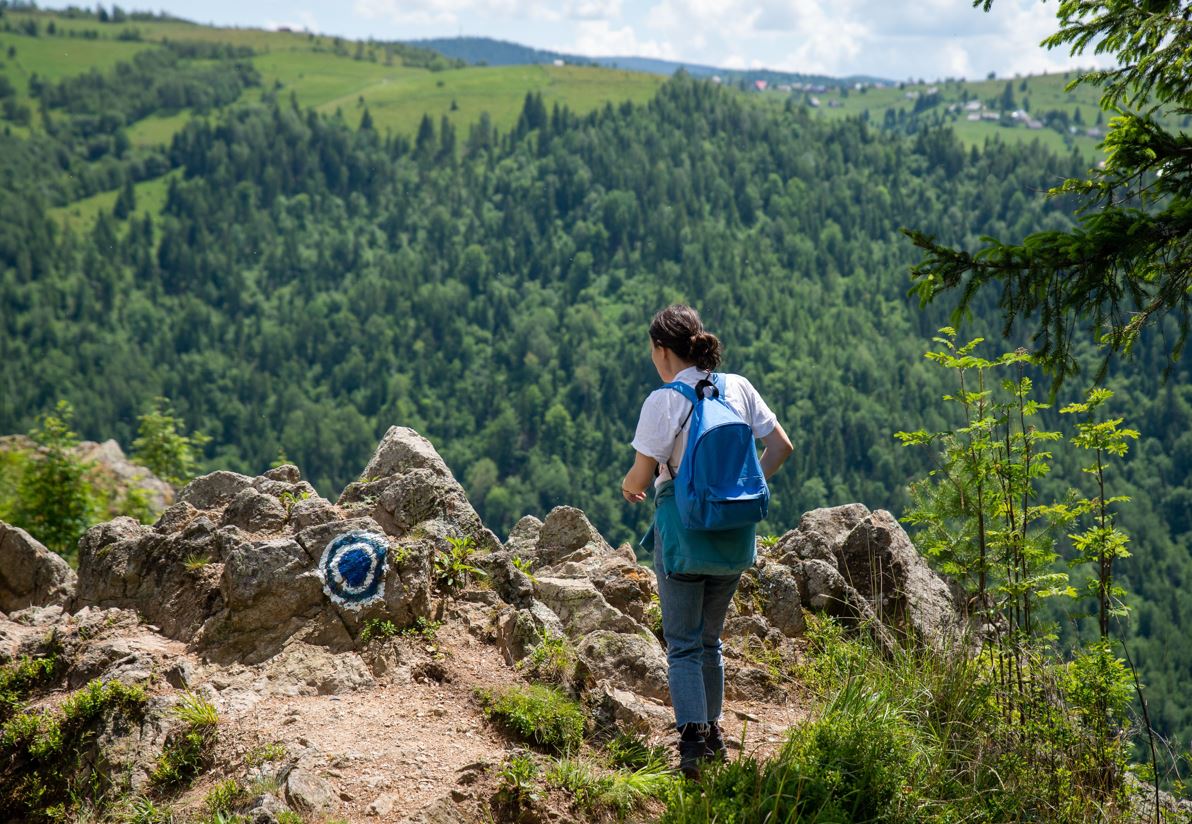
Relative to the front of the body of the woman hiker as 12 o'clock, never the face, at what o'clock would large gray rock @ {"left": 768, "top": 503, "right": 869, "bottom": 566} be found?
The large gray rock is roughly at 2 o'clock from the woman hiker.

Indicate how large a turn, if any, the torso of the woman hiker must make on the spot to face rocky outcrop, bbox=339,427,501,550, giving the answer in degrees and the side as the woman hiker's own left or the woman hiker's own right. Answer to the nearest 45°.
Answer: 0° — they already face it

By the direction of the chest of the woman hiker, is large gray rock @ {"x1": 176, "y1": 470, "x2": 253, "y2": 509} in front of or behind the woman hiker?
in front

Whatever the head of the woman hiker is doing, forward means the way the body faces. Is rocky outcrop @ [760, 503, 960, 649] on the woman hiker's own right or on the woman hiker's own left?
on the woman hiker's own right

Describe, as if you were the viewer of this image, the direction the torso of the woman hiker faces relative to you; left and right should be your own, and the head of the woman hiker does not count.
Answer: facing away from the viewer and to the left of the viewer

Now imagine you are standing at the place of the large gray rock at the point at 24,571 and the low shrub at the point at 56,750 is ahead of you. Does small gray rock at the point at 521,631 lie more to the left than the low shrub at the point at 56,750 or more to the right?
left

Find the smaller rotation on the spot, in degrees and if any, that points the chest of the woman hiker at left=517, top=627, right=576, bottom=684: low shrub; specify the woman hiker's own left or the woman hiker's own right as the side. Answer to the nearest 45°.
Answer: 0° — they already face it
